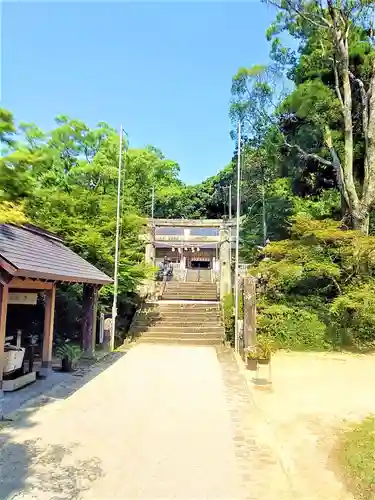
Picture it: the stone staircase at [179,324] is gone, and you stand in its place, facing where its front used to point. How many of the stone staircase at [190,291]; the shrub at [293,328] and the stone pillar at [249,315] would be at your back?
1

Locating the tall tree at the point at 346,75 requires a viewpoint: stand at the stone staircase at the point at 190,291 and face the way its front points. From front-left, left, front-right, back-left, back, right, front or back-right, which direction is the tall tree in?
front-left

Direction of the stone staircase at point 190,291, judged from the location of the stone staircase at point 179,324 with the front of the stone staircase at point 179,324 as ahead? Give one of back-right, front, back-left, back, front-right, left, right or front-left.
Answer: back

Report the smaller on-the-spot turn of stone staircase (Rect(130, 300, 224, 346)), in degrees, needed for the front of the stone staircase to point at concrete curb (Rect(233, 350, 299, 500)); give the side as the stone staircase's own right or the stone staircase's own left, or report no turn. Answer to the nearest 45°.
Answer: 0° — it already faces it

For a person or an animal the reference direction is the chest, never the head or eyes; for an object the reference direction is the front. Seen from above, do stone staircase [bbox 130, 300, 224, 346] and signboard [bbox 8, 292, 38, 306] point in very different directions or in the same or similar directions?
same or similar directions

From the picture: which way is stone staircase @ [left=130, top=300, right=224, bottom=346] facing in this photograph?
toward the camera

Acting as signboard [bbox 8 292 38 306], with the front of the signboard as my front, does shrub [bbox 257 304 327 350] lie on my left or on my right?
on my left

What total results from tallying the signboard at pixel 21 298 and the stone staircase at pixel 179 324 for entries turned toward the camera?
2

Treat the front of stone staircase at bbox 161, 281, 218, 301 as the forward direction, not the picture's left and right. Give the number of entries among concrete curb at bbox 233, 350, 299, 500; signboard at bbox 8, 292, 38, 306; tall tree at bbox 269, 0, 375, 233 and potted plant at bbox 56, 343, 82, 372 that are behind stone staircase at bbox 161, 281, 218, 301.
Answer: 0

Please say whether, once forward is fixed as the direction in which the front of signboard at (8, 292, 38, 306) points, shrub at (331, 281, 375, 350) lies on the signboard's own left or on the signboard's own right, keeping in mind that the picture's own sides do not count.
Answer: on the signboard's own left

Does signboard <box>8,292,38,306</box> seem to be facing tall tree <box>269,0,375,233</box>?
no

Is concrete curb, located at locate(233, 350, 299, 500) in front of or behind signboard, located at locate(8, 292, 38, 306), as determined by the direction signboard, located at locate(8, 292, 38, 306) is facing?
in front

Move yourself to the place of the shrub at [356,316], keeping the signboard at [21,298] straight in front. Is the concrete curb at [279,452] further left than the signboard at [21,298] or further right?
left

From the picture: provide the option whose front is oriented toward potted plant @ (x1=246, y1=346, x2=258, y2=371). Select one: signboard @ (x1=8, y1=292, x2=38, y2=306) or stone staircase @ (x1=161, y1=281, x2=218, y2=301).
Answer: the stone staircase

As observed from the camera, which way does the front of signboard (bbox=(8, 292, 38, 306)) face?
facing the viewer

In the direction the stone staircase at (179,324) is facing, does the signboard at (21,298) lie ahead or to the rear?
ahead

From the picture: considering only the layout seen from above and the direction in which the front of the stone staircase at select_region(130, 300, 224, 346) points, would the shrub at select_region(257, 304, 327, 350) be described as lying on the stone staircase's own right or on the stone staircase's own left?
on the stone staircase's own left

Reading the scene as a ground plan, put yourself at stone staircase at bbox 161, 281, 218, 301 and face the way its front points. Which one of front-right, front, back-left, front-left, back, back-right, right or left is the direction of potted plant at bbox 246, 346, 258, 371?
front
